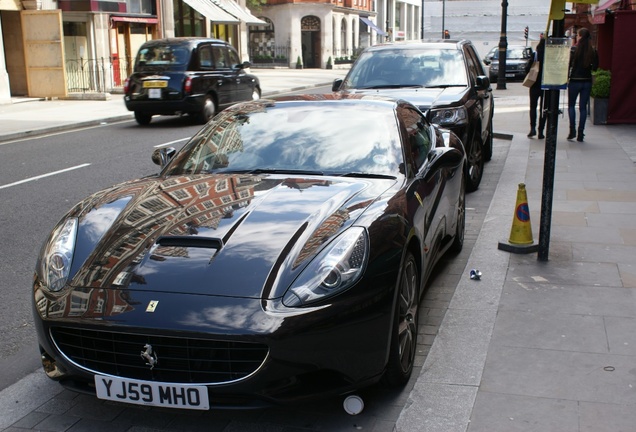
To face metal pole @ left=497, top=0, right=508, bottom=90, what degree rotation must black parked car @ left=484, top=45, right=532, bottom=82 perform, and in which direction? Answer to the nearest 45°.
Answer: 0° — it already faces it

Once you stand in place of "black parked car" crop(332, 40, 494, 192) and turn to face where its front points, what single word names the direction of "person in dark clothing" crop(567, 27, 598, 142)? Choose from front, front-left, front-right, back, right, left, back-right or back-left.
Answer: back-left

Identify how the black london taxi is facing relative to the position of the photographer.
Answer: facing away from the viewer and to the right of the viewer

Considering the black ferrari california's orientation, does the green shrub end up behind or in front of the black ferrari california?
behind

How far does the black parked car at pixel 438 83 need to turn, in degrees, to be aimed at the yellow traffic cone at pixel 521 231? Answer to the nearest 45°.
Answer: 0° — it already faces it

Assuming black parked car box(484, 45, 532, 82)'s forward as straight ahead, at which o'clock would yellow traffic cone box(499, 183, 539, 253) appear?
The yellow traffic cone is roughly at 12 o'clock from the black parked car.

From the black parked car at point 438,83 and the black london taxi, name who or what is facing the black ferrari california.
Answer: the black parked car

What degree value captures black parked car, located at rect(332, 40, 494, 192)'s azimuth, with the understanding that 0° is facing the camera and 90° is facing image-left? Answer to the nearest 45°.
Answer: approximately 0°

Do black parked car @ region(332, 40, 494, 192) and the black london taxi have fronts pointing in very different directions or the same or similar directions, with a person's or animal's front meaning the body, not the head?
very different directions

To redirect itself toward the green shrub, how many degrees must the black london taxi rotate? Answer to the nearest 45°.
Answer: approximately 90° to its right

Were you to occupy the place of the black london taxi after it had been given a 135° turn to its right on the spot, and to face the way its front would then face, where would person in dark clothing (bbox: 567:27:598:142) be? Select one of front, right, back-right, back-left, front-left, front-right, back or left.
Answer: front-left

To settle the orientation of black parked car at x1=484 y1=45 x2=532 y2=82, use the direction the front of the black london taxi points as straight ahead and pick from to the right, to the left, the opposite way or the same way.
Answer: the opposite way

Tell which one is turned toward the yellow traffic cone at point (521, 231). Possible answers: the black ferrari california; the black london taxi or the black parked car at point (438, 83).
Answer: the black parked car
